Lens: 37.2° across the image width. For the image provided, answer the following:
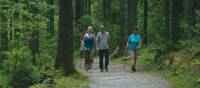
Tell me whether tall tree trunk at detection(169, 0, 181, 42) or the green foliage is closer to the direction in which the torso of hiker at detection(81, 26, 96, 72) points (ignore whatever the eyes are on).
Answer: the green foliage

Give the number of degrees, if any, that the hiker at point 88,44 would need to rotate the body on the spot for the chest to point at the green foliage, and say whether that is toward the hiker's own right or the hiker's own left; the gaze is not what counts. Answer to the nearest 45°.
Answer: approximately 45° to the hiker's own right

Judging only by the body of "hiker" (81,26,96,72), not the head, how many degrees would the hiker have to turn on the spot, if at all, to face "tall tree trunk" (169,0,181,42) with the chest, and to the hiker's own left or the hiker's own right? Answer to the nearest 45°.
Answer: approximately 90° to the hiker's own left

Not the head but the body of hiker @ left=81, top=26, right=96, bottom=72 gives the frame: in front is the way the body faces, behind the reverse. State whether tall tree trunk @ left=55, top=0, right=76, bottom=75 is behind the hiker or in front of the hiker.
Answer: in front

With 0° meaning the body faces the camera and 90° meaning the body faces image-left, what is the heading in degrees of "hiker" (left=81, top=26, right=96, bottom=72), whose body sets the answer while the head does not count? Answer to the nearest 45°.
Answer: approximately 0°
